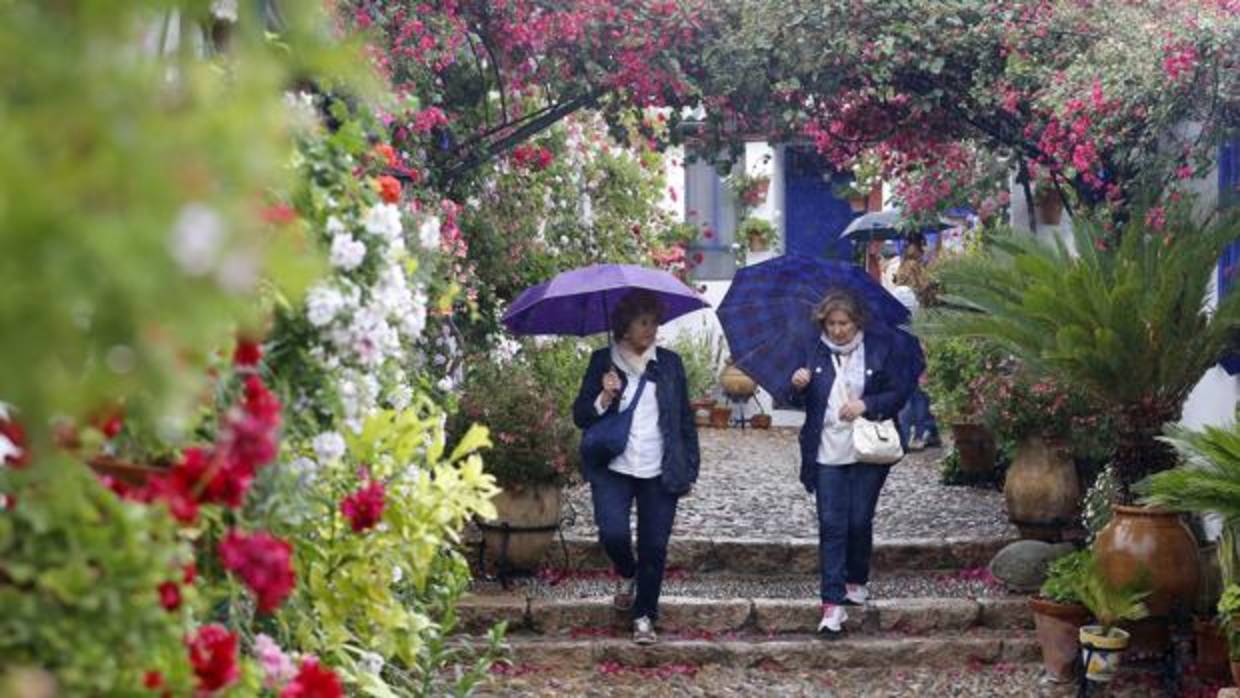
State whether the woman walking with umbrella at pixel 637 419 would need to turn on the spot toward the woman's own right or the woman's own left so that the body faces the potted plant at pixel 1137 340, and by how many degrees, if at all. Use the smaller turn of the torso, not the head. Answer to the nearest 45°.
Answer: approximately 90° to the woman's own left

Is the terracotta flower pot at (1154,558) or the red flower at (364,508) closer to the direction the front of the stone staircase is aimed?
the red flower

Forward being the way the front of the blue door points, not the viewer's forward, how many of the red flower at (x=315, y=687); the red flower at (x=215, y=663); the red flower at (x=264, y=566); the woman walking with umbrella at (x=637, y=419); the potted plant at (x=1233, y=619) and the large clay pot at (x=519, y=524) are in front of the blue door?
6

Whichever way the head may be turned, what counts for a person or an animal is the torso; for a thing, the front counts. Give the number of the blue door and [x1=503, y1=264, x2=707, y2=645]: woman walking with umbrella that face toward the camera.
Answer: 2

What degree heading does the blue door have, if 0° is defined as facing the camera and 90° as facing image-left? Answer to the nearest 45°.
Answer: approximately 0°

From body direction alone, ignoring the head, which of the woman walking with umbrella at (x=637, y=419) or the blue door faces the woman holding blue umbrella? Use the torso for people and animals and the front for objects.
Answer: the blue door

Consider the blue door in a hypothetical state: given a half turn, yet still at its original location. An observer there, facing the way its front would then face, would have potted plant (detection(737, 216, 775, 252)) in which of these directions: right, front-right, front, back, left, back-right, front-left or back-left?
back-left

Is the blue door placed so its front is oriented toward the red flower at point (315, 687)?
yes

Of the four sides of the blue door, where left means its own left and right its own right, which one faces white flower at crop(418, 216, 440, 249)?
front

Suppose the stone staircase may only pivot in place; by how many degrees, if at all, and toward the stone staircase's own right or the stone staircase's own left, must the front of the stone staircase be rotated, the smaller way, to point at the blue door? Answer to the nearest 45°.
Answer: approximately 180°

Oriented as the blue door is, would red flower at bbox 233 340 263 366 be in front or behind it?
in front

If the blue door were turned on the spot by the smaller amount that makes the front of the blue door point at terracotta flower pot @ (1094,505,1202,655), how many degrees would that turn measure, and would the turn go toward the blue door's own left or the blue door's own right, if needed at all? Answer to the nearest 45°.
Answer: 0° — it already faces it

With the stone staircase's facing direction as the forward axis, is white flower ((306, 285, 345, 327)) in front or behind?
in front
